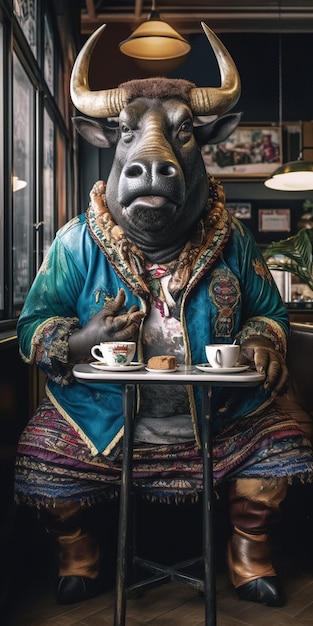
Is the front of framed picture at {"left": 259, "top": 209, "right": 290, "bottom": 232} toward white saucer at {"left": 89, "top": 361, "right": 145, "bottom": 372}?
yes

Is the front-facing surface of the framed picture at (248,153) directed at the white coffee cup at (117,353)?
yes

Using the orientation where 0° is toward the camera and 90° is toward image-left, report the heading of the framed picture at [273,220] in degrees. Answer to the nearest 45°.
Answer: approximately 0°

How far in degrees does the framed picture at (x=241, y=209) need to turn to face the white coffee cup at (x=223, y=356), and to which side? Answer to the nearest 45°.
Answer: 0° — it already faces it

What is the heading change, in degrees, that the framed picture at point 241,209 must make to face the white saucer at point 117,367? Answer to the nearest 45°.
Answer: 0° — it already faces it

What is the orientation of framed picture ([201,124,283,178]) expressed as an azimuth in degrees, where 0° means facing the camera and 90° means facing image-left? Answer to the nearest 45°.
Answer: approximately 0°
